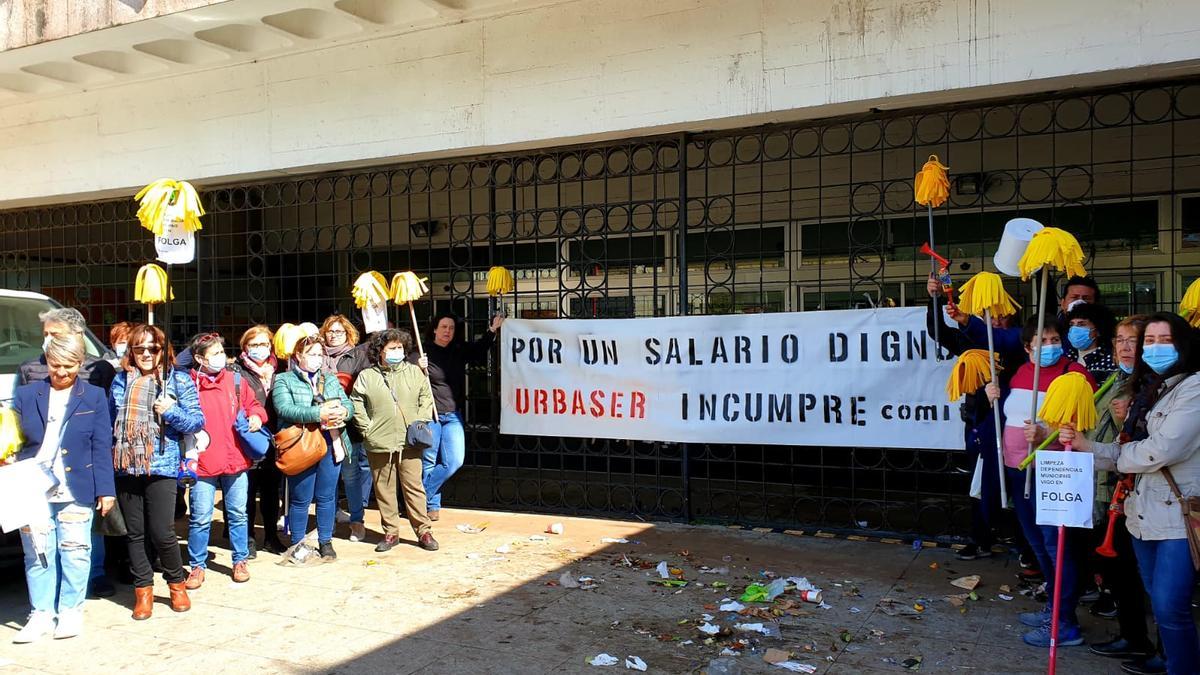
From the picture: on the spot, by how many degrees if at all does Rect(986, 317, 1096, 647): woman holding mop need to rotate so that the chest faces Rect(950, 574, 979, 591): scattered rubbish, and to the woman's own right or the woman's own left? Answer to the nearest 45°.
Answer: approximately 90° to the woman's own right

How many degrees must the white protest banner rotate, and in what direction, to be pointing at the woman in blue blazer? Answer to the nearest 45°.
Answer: approximately 45° to its right

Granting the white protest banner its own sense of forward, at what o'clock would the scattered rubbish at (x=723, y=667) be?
The scattered rubbish is roughly at 12 o'clock from the white protest banner.

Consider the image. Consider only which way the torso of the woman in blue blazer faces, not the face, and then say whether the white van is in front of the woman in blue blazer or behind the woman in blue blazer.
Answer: behind

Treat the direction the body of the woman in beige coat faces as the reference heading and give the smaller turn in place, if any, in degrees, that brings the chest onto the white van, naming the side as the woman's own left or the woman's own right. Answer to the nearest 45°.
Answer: approximately 45° to the woman's own right

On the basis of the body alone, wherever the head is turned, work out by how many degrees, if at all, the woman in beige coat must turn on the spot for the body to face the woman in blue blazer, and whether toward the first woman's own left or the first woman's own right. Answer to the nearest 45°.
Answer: approximately 45° to the first woman's own right

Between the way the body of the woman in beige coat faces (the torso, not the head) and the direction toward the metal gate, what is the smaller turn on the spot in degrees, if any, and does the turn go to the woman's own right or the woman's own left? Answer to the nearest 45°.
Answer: approximately 90° to the woman's own right

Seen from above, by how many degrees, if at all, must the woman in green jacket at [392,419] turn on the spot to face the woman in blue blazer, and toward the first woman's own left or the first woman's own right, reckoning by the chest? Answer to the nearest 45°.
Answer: approximately 45° to the first woman's own right

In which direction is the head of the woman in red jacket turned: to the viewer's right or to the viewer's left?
to the viewer's right

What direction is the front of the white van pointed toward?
to the viewer's right
